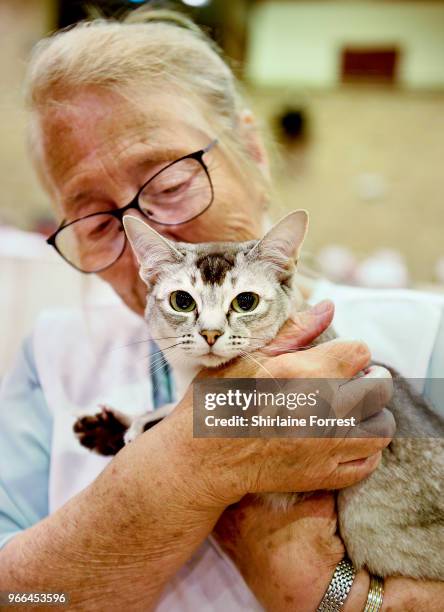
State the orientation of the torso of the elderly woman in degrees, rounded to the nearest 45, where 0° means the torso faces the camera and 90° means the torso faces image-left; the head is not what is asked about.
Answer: approximately 0°

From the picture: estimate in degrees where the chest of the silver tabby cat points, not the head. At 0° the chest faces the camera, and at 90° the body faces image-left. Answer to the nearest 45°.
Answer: approximately 45°
